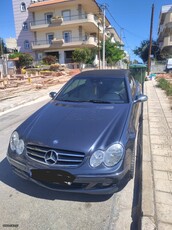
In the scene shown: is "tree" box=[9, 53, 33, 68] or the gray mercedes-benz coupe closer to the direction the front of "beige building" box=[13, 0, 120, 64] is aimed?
the gray mercedes-benz coupe

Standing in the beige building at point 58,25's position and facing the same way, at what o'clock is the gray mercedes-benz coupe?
The gray mercedes-benz coupe is roughly at 12 o'clock from the beige building.

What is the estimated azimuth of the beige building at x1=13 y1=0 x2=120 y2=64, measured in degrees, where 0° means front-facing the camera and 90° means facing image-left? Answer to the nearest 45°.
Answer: approximately 0°

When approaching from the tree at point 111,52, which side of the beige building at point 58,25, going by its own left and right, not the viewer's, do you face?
left

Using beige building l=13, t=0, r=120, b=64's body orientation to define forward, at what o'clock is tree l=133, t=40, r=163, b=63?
The tree is roughly at 8 o'clock from the beige building.

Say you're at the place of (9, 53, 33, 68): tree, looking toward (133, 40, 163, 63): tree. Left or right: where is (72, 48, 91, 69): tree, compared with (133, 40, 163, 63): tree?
right

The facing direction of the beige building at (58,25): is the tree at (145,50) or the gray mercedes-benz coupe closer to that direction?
the gray mercedes-benz coupe
